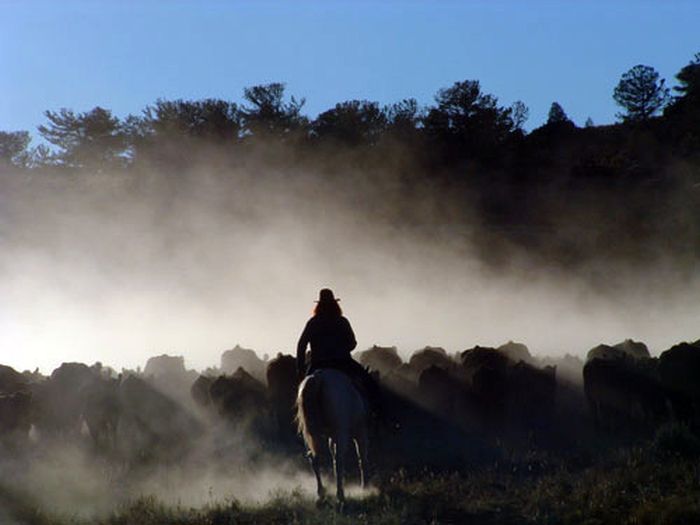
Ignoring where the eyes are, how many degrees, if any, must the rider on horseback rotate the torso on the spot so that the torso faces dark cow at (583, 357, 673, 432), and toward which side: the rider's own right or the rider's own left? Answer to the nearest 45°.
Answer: approximately 45° to the rider's own right

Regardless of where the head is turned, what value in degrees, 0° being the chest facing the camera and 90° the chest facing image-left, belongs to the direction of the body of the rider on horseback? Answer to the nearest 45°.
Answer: approximately 180°

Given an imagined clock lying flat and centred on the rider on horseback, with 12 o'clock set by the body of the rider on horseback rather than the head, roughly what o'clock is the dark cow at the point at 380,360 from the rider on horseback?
The dark cow is roughly at 12 o'clock from the rider on horseback.

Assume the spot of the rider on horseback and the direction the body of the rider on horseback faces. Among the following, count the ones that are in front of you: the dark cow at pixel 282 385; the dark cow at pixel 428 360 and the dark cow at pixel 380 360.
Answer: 3

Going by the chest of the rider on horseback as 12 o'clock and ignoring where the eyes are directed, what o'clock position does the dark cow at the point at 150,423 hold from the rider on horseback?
The dark cow is roughly at 11 o'clock from the rider on horseback.

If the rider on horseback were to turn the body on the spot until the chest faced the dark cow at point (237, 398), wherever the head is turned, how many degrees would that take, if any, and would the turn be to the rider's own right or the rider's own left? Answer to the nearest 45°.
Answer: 0° — they already face it

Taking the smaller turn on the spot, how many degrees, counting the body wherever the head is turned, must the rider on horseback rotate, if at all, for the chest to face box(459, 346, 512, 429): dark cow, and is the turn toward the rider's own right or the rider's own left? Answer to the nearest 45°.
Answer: approximately 45° to the rider's own right

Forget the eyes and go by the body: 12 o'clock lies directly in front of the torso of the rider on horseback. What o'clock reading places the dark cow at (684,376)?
The dark cow is roughly at 2 o'clock from the rider on horseback.

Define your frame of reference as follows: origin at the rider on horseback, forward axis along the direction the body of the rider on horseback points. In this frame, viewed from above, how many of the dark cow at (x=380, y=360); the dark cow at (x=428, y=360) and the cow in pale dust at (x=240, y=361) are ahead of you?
3
